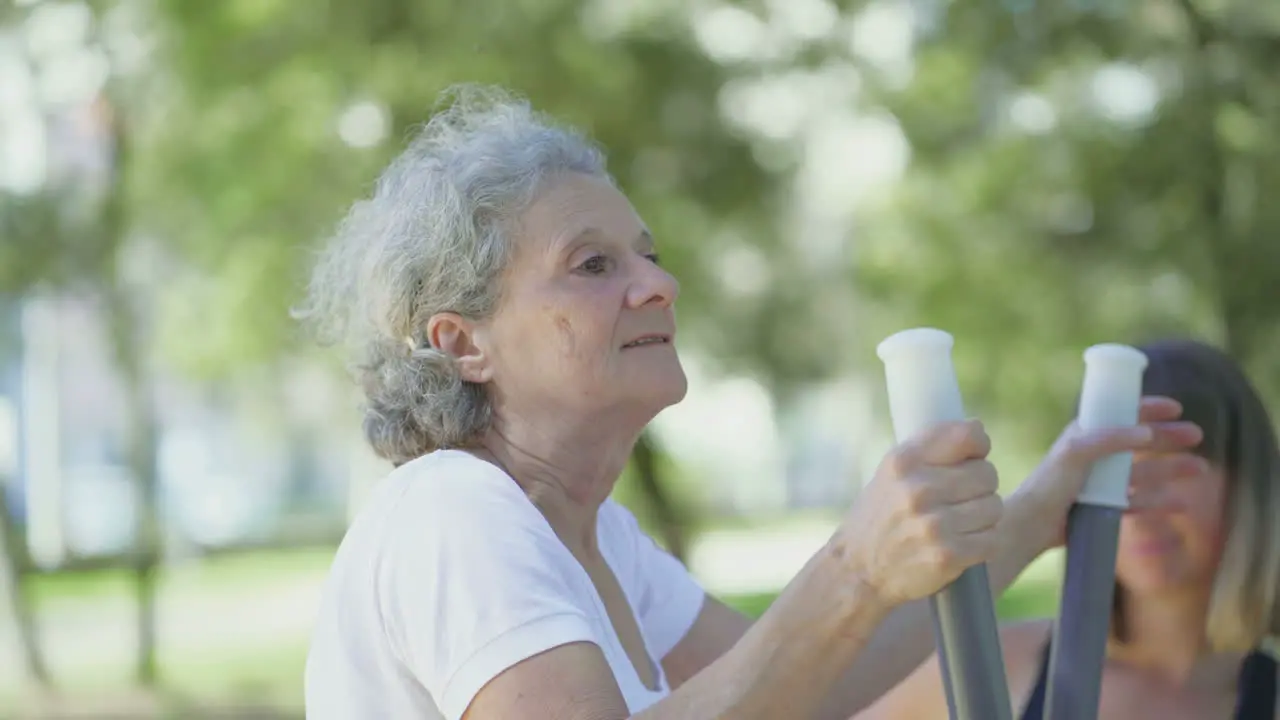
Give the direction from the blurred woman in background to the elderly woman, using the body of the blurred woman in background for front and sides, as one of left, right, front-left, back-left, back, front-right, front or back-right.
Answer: front

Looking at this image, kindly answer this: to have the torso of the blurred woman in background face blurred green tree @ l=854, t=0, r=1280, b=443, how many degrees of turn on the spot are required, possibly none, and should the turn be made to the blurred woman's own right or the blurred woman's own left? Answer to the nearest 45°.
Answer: approximately 135° to the blurred woman's own right

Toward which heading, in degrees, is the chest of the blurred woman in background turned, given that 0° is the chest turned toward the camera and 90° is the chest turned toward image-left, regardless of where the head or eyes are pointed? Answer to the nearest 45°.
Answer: approximately 45°

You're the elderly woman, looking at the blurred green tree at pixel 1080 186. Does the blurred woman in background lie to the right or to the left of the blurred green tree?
right

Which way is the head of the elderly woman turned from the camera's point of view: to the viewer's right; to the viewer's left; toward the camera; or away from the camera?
to the viewer's right

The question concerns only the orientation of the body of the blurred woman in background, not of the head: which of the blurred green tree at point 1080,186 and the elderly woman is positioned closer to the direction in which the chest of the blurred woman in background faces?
the elderly woman
